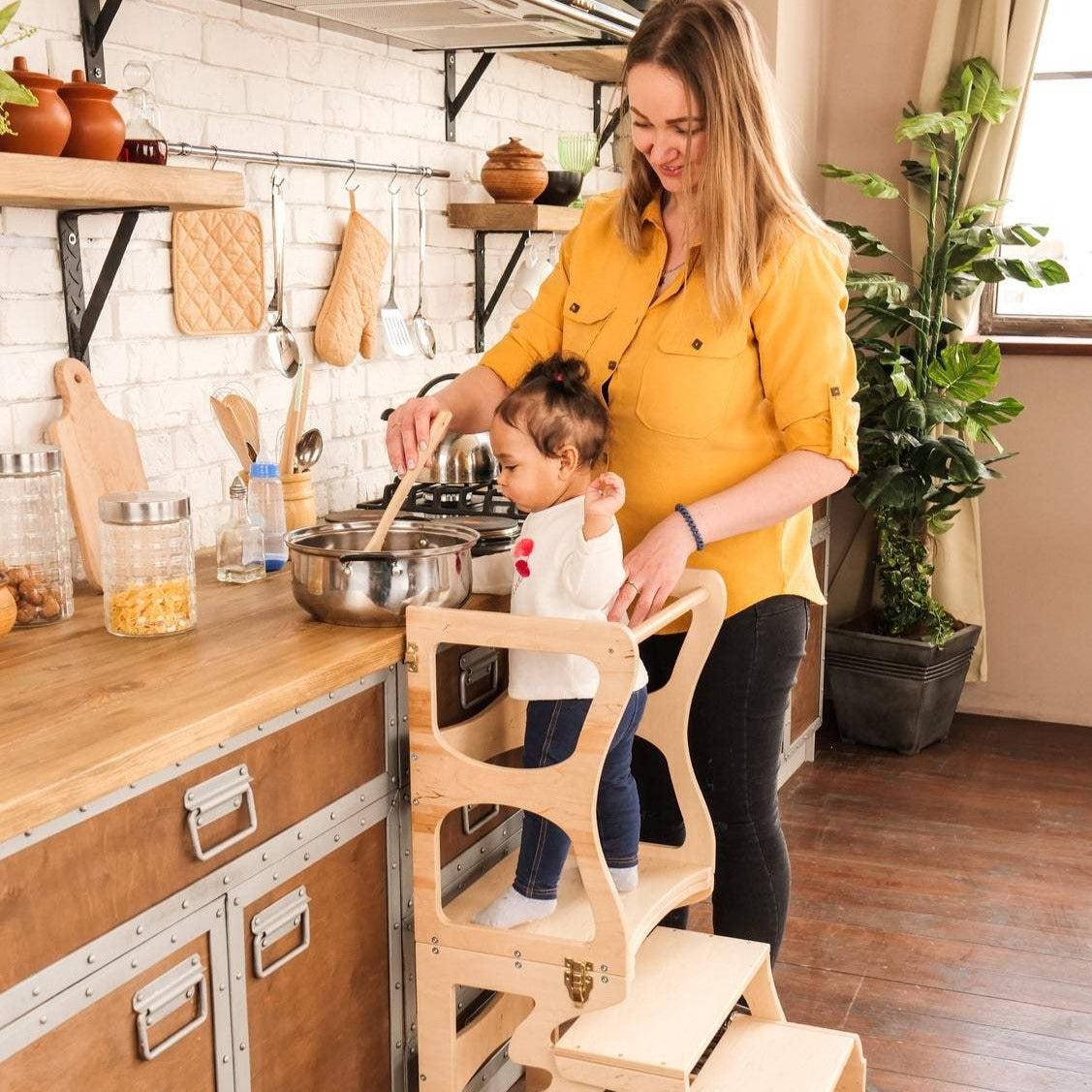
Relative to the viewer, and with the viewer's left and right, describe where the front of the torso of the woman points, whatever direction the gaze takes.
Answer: facing the viewer and to the left of the viewer

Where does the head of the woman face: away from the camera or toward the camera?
toward the camera

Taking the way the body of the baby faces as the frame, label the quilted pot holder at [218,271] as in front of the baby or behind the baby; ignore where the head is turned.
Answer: in front

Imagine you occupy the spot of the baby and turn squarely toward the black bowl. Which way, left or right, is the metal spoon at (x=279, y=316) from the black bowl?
left

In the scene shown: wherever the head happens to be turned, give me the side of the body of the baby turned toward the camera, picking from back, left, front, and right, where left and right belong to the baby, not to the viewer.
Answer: left

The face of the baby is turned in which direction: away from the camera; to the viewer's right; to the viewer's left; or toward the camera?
to the viewer's left

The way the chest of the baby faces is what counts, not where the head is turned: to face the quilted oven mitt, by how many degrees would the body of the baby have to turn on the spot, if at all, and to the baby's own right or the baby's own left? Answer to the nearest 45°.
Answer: approximately 45° to the baby's own right

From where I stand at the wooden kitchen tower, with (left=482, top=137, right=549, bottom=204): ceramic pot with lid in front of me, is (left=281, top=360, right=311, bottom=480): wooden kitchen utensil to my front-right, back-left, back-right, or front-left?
front-left

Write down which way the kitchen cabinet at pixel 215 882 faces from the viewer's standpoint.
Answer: facing the viewer and to the right of the viewer

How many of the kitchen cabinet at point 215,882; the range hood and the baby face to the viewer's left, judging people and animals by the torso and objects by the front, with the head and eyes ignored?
1

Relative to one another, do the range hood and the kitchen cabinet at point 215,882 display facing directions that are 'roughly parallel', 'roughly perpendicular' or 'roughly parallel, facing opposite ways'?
roughly parallel

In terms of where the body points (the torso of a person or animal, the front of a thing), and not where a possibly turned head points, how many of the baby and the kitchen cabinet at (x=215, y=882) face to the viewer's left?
1
